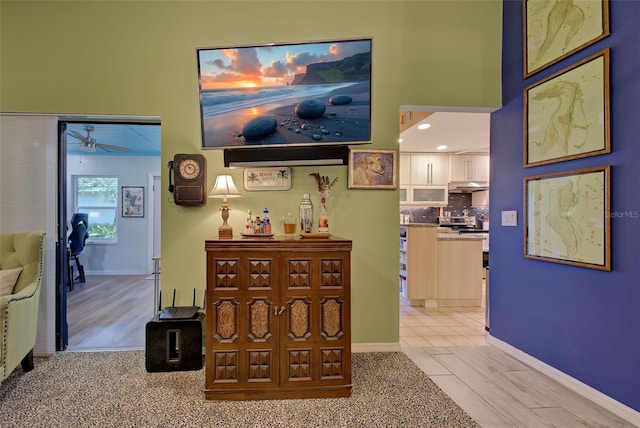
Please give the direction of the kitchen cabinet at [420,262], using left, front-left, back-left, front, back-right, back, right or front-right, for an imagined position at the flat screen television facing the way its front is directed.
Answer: back-left

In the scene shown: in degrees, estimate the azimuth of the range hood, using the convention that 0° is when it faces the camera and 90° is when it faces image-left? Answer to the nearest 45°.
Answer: approximately 0°

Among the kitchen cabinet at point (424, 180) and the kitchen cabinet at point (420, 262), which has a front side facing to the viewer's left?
the kitchen cabinet at point (420, 262)

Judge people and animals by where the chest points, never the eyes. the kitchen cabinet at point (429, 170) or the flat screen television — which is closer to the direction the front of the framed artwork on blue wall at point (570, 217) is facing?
the flat screen television

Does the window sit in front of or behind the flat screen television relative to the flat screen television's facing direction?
behind

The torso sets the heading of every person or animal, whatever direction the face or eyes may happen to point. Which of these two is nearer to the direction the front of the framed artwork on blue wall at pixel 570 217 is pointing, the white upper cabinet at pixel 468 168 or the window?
the window

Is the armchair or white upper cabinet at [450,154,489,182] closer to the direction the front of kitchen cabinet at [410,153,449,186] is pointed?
the armchair

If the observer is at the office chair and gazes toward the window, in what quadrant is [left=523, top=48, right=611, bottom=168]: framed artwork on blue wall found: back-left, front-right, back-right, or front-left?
back-right

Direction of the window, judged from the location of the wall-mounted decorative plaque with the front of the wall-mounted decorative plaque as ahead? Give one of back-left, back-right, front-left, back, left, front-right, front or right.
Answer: back-right
